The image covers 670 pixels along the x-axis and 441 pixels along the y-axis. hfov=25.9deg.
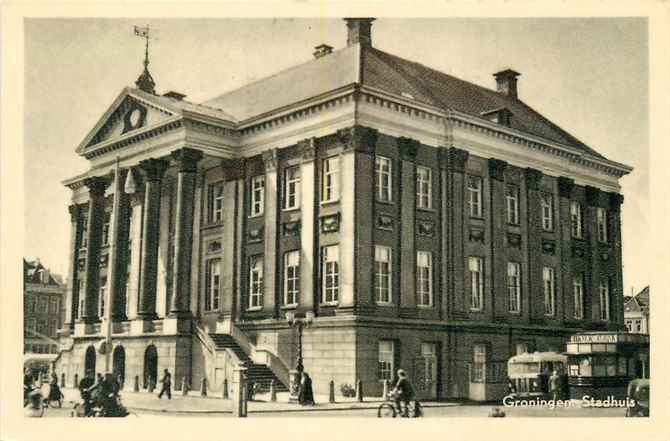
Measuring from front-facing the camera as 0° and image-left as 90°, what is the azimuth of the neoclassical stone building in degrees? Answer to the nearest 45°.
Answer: approximately 45°

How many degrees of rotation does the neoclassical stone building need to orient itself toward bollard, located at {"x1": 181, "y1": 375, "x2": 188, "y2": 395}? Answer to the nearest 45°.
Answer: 0° — it already faces it

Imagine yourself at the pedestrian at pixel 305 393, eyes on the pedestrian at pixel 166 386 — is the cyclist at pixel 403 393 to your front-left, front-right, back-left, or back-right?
back-left

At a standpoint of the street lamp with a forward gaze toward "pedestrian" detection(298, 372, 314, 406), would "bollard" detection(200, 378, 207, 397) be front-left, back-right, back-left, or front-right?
back-right

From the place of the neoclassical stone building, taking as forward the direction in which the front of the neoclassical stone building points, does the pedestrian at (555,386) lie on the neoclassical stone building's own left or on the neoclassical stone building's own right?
on the neoclassical stone building's own left

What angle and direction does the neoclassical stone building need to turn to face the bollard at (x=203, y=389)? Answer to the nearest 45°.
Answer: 0° — it already faces it
